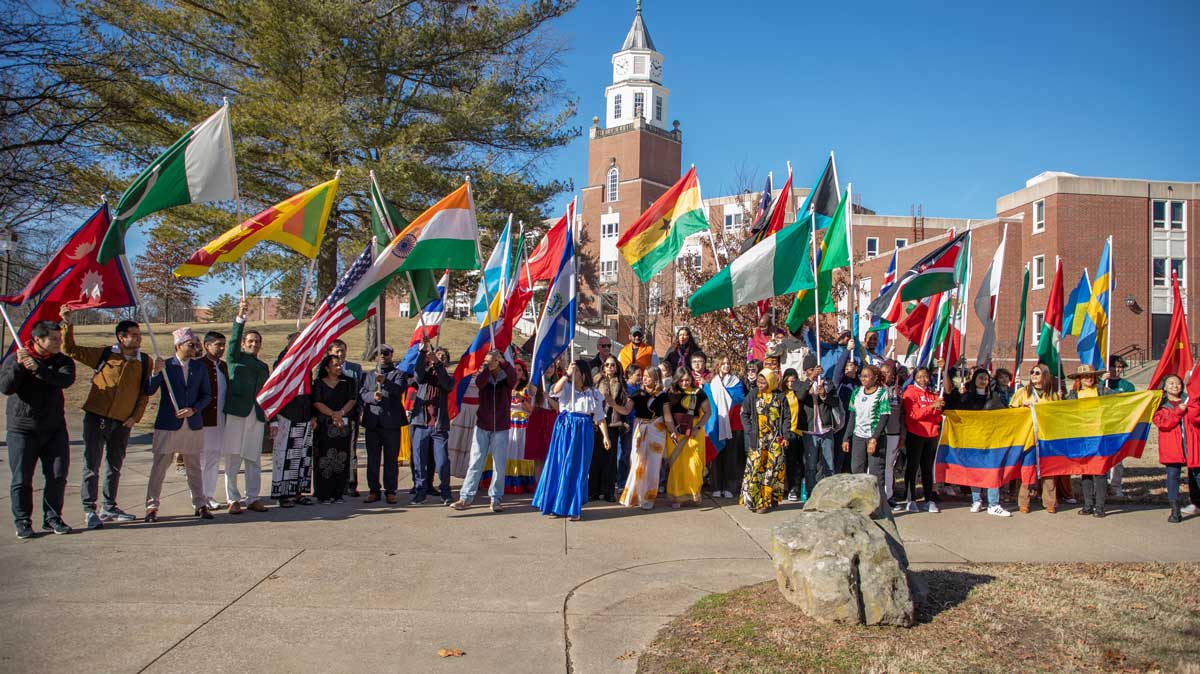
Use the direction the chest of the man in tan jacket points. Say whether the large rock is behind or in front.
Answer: in front

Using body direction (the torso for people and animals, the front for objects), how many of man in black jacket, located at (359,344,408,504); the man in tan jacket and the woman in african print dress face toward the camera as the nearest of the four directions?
3

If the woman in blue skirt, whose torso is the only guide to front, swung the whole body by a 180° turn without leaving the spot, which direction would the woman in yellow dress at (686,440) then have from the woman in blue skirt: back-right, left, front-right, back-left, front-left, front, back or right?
front-right

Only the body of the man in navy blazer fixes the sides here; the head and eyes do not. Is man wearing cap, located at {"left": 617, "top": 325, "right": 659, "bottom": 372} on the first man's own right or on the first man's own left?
on the first man's own left

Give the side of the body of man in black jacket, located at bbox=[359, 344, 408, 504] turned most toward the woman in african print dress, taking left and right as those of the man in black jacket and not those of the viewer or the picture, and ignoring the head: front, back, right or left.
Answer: left

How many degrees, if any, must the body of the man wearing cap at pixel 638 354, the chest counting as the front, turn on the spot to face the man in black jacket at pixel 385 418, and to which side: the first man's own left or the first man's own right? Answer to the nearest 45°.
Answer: approximately 45° to the first man's own right

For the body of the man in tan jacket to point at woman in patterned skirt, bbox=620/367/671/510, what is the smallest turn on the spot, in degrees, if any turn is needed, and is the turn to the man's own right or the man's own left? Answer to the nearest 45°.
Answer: approximately 90° to the man's own left
